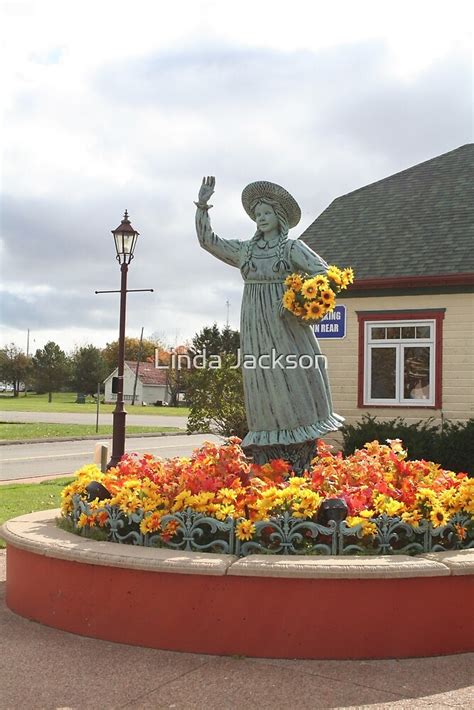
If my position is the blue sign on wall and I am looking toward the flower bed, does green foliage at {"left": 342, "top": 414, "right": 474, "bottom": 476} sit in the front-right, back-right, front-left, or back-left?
front-left

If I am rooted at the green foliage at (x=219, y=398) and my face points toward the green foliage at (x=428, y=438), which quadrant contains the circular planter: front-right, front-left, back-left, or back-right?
front-right

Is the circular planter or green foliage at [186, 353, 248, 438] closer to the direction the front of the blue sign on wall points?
the circular planter

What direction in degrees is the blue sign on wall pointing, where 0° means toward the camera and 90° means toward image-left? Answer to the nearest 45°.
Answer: approximately 0°

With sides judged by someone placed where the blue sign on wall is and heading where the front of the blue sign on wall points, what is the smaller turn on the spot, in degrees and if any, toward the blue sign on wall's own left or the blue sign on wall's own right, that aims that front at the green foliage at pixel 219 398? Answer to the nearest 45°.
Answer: approximately 90° to the blue sign on wall's own right

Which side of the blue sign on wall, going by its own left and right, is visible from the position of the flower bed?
front

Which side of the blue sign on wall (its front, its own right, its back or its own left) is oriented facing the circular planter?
front

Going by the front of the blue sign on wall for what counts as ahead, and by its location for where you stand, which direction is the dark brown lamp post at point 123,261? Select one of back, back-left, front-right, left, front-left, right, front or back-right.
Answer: front-right

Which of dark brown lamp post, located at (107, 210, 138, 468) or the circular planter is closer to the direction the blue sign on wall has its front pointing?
the circular planter

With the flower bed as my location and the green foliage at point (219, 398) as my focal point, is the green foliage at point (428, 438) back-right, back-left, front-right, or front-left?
front-right
